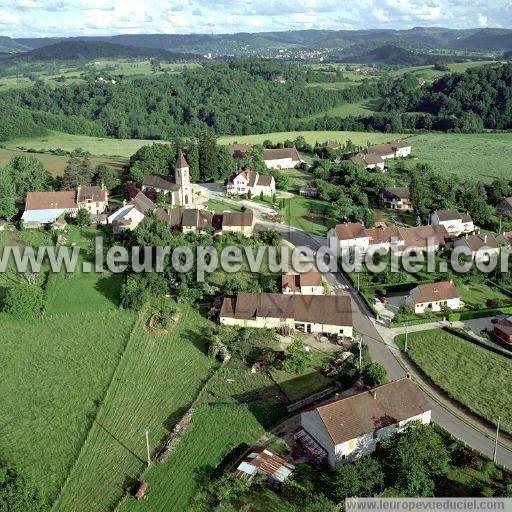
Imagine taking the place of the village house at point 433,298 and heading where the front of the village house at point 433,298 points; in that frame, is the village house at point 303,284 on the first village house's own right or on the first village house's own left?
on the first village house's own right

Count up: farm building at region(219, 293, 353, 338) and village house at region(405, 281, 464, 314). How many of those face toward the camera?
2

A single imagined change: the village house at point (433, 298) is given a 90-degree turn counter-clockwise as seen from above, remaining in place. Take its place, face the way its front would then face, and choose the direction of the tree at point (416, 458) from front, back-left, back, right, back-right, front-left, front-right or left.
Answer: right

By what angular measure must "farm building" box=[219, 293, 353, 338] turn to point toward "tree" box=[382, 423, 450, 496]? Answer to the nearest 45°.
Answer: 0° — it already faces it

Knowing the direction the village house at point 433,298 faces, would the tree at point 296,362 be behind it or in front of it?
in front

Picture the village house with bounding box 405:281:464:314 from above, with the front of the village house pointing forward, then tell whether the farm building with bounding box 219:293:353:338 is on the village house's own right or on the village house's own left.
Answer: on the village house's own right

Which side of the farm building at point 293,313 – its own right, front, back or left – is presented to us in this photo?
front

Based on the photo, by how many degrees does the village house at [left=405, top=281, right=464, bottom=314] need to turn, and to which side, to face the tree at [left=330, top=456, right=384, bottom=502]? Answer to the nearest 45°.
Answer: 0° — it already faces it

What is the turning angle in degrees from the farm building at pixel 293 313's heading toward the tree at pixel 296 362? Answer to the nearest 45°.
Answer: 0° — it already faces it

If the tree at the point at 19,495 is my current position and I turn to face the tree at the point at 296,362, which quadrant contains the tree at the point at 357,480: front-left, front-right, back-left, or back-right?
front-right

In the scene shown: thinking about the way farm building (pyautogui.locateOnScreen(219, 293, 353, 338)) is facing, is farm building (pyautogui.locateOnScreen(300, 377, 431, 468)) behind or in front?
in front

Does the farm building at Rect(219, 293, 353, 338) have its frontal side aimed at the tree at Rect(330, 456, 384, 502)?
yes

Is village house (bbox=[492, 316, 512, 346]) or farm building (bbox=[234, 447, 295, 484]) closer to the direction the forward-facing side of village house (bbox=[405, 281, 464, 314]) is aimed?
the farm building

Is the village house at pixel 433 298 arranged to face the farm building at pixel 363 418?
yes

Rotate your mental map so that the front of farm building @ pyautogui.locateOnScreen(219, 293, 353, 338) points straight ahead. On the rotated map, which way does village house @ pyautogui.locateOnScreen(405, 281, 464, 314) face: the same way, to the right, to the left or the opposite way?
the same way
